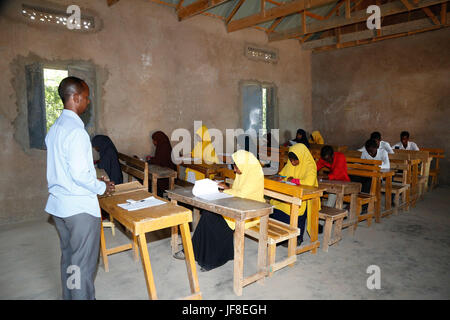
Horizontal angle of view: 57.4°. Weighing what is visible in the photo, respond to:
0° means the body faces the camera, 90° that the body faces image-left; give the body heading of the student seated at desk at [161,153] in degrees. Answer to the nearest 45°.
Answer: approximately 45°

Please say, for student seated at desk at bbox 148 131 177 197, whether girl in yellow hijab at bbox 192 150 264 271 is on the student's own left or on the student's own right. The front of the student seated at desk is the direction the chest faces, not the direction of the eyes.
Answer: on the student's own left

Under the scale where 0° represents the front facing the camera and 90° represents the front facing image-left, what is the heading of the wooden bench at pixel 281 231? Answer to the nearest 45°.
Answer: approximately 45°

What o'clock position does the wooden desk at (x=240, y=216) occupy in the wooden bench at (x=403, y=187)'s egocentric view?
The wooden desk is roughly at 11 o'clock from the wooden bench.

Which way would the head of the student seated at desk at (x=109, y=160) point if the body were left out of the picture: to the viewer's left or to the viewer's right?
to the viewer's left

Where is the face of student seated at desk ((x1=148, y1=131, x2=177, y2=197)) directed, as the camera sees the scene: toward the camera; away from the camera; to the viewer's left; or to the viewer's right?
to the viewer's left

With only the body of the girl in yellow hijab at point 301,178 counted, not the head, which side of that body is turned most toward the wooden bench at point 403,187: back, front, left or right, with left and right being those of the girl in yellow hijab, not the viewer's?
back

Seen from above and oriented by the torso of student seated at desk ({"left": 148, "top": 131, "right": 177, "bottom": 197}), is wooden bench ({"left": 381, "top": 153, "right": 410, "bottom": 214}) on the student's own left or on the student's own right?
on the student's own left

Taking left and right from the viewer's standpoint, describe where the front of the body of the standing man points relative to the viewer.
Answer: facing away from the viewer and to the right of the viewer

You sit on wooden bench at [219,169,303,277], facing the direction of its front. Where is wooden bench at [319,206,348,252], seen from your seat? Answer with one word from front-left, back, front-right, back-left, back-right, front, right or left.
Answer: back

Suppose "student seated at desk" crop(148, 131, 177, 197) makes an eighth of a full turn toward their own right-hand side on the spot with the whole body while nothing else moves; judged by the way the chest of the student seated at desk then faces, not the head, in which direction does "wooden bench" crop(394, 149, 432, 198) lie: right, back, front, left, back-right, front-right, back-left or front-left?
back
